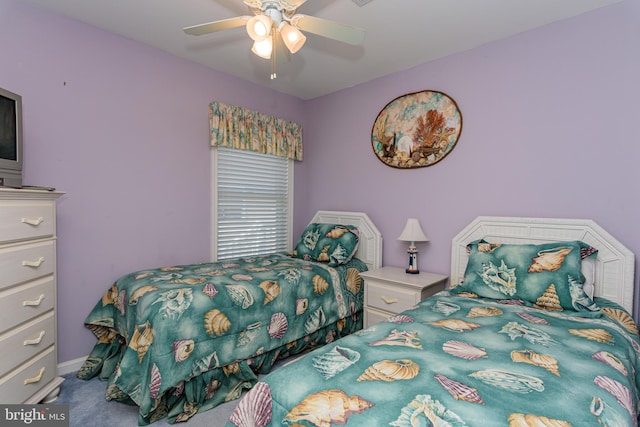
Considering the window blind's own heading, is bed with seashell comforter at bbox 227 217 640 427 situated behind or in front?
in front

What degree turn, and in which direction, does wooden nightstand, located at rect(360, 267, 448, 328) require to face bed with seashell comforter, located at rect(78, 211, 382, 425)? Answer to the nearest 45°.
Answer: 0° — it already faces it

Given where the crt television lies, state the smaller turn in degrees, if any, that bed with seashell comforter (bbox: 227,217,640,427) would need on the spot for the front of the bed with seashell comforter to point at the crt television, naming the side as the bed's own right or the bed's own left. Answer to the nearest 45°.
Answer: approximately 45° to the bed's own right

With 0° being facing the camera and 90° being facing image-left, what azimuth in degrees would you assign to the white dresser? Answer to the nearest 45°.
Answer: approximately 315°

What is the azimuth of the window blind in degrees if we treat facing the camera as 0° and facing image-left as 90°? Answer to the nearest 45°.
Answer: approximately 315°

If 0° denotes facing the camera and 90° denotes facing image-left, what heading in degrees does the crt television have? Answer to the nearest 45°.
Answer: approximately 315°

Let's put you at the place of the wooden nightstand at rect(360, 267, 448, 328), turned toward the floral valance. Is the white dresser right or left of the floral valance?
left

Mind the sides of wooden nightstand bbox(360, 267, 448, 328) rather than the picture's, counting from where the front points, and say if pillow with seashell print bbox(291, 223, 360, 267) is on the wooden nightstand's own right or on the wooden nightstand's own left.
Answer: on the wooden nightstand's own right

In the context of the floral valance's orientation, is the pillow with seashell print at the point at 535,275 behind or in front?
in front

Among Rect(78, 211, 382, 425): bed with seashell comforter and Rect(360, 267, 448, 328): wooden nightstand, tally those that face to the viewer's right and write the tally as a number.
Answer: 0

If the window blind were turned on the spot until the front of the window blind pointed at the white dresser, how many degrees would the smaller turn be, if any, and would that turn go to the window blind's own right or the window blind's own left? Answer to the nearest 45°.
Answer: approximately 90° to the window blind's own right

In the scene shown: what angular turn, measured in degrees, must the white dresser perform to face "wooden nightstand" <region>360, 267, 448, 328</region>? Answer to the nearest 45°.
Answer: approximately 45° to its left
